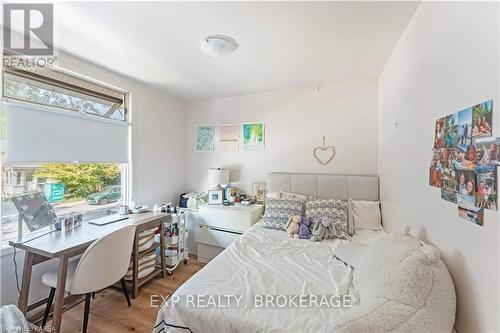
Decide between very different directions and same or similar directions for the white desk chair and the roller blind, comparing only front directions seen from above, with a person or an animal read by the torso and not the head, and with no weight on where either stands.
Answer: very different directions

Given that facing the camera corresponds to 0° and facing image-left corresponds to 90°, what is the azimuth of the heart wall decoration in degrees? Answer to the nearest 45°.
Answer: approximately 0°

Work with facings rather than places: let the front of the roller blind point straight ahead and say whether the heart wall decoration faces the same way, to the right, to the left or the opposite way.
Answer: to the right

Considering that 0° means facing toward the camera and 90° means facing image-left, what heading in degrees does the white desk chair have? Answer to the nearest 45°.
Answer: approximately 135°

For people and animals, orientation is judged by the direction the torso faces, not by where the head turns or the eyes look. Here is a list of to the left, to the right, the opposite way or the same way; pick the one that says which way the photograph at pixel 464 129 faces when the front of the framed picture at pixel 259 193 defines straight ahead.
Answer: to the right

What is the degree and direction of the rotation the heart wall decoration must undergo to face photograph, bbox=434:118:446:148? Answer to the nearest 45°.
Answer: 0° — it already faces it

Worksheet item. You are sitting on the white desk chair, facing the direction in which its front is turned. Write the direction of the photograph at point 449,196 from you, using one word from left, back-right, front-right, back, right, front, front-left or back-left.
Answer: back
